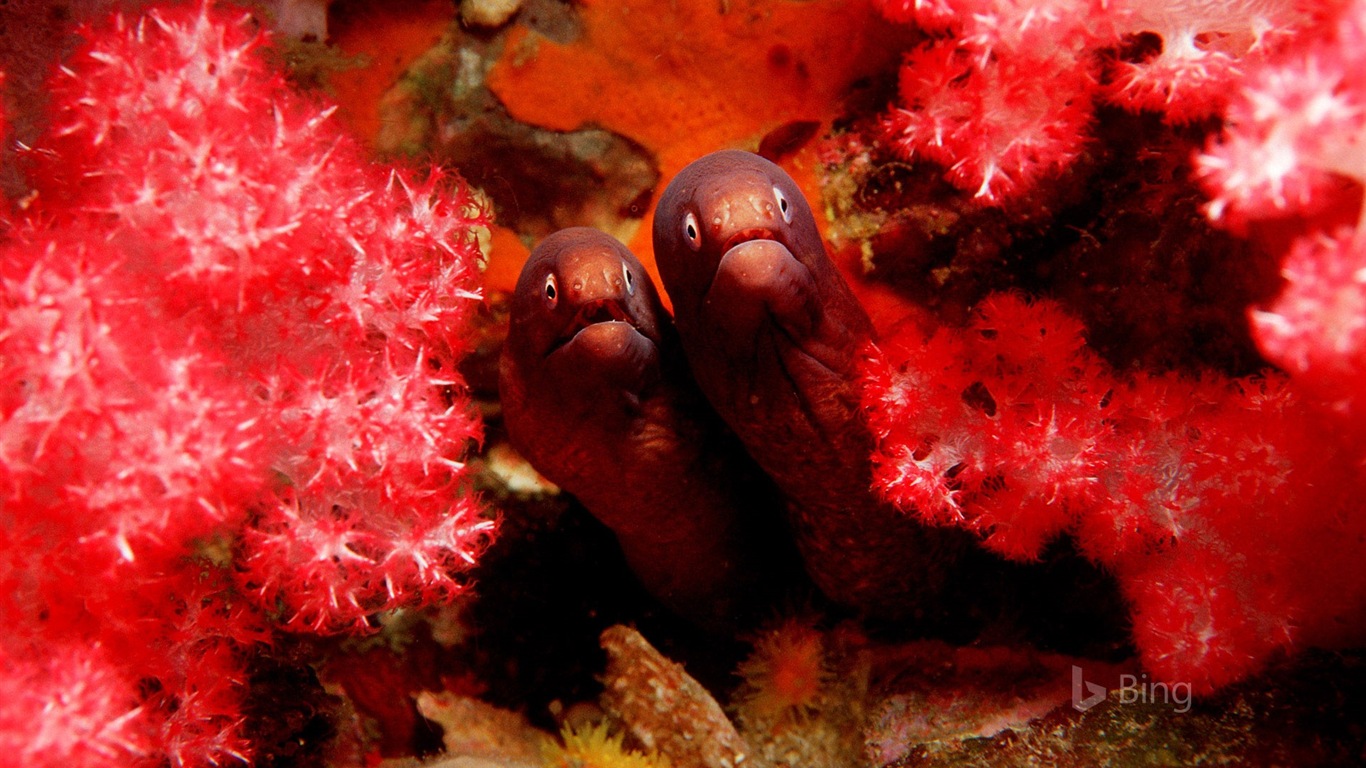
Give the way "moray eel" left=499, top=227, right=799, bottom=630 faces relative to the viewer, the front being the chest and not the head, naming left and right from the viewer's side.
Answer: facing the viewer

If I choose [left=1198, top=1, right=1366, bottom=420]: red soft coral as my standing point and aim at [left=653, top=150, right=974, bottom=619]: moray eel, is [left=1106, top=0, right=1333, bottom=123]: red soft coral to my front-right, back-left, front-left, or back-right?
front-right

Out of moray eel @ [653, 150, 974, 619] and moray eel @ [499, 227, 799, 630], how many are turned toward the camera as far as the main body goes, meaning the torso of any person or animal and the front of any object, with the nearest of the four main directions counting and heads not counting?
2

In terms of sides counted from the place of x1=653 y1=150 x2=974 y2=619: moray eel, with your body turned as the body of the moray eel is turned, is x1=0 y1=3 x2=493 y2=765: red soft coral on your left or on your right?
on your right

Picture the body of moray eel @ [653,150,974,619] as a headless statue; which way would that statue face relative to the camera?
toward the camera

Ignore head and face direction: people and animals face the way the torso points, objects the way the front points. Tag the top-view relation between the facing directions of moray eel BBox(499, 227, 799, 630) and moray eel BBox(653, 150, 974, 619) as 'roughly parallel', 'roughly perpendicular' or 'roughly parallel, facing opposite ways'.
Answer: roughly parallel

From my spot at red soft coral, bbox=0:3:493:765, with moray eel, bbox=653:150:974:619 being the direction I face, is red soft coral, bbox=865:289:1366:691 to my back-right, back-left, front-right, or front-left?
front-right
